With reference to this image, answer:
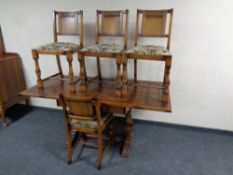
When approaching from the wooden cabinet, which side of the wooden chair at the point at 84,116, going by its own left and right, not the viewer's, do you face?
left

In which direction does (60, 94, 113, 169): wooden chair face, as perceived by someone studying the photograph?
facing away from the viewer and to the right of the viewer
